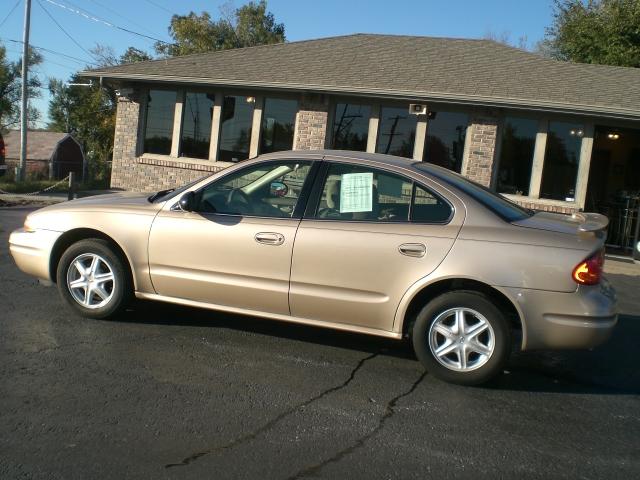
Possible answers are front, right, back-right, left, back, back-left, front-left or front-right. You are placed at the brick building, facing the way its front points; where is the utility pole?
back-right

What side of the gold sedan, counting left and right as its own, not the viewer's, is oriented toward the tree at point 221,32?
right

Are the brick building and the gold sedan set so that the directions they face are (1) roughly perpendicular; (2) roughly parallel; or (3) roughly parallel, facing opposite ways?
roughly perpendicular

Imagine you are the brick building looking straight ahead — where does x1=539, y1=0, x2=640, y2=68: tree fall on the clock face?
The tree is roughly at 7 o'clock from the brick building.

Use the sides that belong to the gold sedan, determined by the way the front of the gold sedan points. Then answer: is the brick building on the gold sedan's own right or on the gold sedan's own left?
on the gold sedan's own right

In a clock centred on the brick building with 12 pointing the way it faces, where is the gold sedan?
The gold sedan is roughly at 12 o'clock from the brick building.

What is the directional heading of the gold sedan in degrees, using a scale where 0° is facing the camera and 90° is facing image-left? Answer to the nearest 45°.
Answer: approximately 90°

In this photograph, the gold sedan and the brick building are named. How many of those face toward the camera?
1

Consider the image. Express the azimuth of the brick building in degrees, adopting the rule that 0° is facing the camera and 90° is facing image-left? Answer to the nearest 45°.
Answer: approximately 0°
